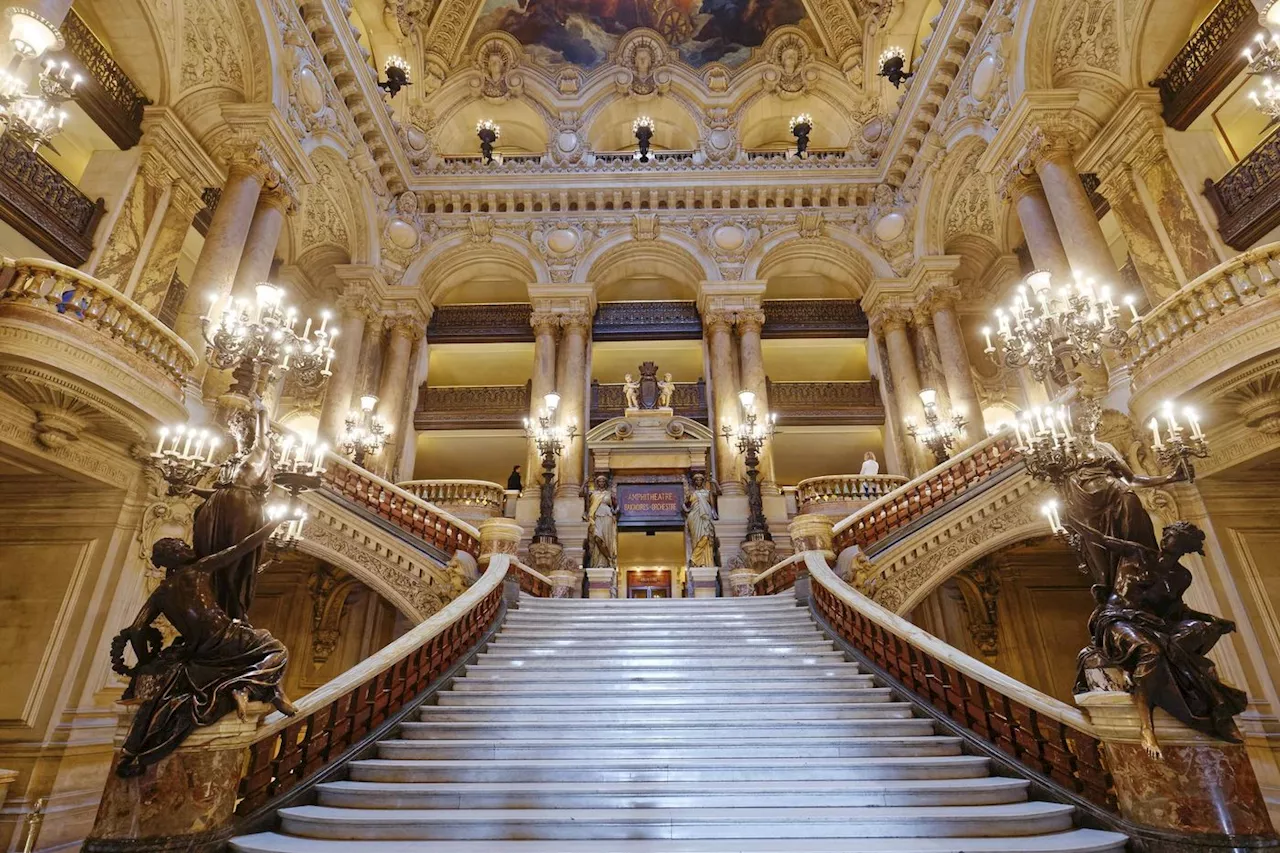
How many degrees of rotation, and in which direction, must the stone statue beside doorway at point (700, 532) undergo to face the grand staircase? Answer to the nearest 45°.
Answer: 0° — it already faces it

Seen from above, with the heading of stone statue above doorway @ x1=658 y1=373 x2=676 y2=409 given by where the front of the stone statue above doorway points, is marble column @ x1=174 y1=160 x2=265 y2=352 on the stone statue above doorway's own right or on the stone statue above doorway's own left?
on the stone statue above doorway's own right

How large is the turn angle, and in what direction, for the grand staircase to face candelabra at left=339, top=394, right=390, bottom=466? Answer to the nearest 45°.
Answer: approximately 135° to its right

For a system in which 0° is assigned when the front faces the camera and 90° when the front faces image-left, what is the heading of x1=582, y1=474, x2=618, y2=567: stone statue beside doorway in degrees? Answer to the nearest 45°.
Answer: approximately 0°

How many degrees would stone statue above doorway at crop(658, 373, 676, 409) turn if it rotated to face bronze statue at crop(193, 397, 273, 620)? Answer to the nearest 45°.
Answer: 0° — it already faces it
